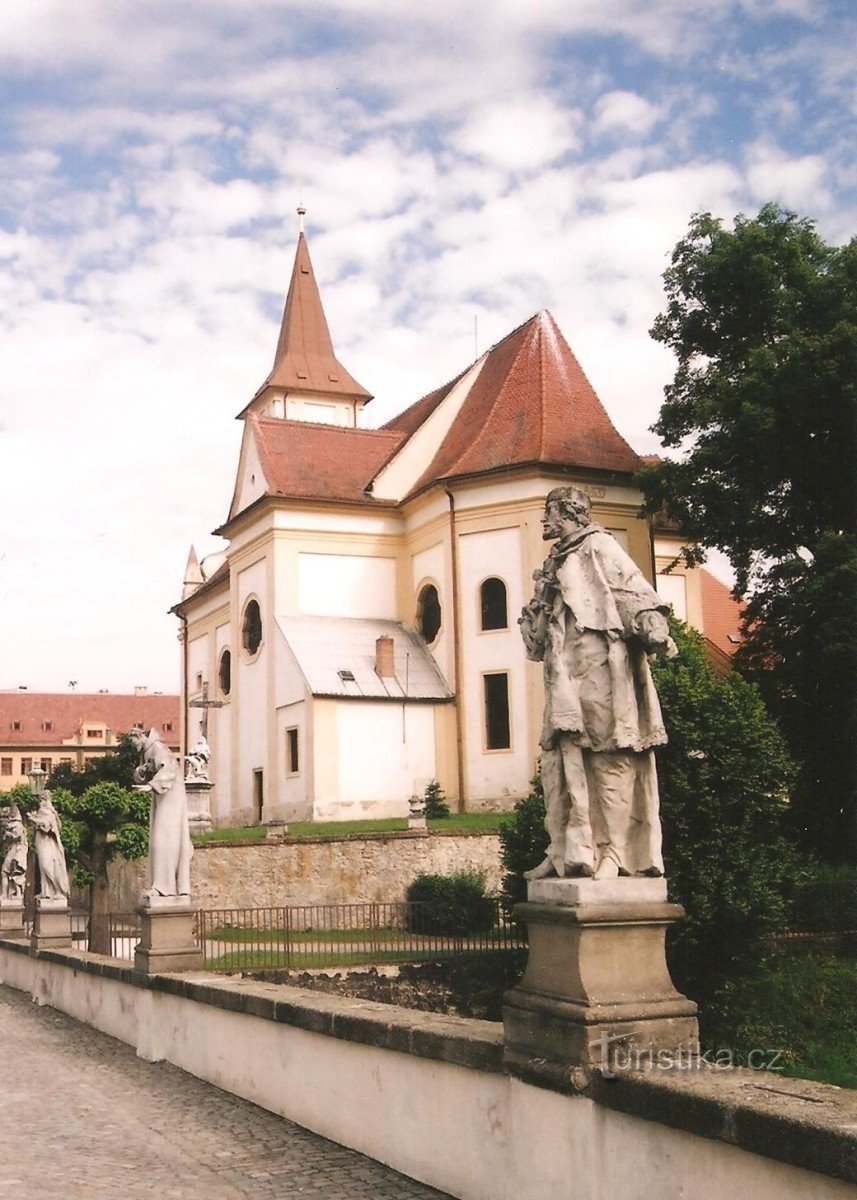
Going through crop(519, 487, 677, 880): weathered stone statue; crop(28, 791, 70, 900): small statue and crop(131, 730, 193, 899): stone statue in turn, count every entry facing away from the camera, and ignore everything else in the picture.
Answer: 0

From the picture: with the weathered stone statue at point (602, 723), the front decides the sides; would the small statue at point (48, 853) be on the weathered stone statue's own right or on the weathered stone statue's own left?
on the weathered stone statue's own right

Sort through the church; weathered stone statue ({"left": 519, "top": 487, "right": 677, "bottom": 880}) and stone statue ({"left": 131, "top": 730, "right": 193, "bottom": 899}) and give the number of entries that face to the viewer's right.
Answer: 0

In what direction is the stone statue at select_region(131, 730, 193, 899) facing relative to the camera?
to the viewer's left

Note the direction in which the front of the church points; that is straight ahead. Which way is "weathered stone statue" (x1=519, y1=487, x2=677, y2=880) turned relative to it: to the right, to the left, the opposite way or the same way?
to the left

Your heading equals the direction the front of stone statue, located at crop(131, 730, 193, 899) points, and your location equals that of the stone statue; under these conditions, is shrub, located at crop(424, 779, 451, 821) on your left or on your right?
on your right

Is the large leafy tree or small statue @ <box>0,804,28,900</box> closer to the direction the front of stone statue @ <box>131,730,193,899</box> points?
the small statue

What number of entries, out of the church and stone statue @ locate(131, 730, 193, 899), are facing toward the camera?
0

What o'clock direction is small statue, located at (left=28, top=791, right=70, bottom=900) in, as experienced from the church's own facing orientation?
The small statue is roughly at 8 o'clock from the church.

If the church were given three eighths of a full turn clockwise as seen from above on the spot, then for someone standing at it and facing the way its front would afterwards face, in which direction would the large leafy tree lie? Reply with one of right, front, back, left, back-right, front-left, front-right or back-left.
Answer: front-right

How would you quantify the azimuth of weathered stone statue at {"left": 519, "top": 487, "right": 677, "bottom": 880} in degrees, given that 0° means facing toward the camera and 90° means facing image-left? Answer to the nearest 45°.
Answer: approximately 45°

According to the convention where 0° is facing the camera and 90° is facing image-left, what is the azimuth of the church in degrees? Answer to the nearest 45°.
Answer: approximately 135°

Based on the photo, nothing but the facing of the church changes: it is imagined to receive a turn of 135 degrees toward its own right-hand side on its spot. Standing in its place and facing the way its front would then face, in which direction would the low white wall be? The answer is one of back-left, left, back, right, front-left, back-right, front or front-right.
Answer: right

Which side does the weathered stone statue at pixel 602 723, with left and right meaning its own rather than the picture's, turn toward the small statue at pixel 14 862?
right
